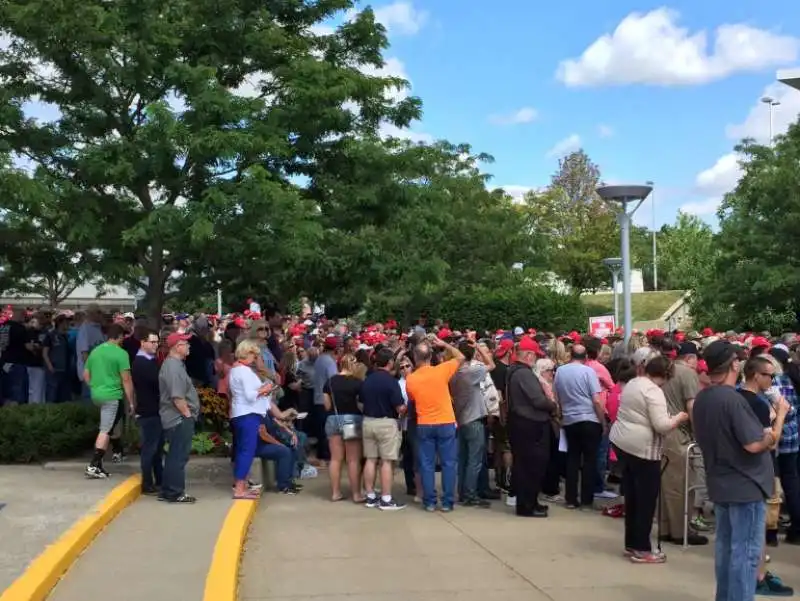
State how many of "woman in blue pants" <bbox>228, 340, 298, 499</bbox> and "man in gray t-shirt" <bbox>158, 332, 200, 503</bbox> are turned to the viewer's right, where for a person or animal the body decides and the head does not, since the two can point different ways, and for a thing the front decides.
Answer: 2

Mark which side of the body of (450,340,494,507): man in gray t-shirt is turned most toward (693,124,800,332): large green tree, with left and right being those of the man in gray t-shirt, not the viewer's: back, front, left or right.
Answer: front

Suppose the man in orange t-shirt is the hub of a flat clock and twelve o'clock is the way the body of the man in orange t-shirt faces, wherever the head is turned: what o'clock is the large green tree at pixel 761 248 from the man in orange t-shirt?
The large green tree is roughly at 1 o'clock from the man in orange t-shirt.

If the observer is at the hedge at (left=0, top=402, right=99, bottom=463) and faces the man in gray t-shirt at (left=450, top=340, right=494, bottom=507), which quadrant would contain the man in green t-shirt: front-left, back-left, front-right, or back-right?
front-right

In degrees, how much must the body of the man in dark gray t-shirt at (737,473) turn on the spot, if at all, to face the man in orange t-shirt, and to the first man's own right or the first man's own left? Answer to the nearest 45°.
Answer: approximately 90° to the first man's own left

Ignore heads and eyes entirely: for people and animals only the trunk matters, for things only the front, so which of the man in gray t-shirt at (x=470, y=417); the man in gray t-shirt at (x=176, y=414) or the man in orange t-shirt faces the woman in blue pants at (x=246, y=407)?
the man in gray t-shirt at (x=176, y=414)

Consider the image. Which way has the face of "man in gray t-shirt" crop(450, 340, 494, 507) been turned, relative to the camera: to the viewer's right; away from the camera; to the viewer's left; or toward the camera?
away from the camera

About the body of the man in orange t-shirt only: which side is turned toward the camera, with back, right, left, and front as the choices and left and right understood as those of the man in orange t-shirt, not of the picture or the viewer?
back

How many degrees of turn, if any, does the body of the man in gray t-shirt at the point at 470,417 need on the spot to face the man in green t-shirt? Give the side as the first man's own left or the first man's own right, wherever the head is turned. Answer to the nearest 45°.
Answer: approximately 135° to the first man's own left

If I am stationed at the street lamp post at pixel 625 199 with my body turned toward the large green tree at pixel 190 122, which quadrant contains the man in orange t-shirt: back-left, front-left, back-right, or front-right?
front-left

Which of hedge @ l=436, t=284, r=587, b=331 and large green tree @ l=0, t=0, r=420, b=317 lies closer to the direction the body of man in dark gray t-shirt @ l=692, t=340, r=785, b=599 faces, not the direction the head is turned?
the hedge

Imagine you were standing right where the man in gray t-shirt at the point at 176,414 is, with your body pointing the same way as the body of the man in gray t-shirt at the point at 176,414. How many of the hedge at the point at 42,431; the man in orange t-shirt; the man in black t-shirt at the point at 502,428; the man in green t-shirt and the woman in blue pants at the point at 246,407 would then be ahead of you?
3

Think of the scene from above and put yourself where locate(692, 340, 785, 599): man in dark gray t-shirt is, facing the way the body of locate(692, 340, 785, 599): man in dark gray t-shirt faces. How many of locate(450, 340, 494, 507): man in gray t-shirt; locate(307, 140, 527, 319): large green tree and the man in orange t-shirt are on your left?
3

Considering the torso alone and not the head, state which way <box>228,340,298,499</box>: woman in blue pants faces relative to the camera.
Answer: to the viewer's right
